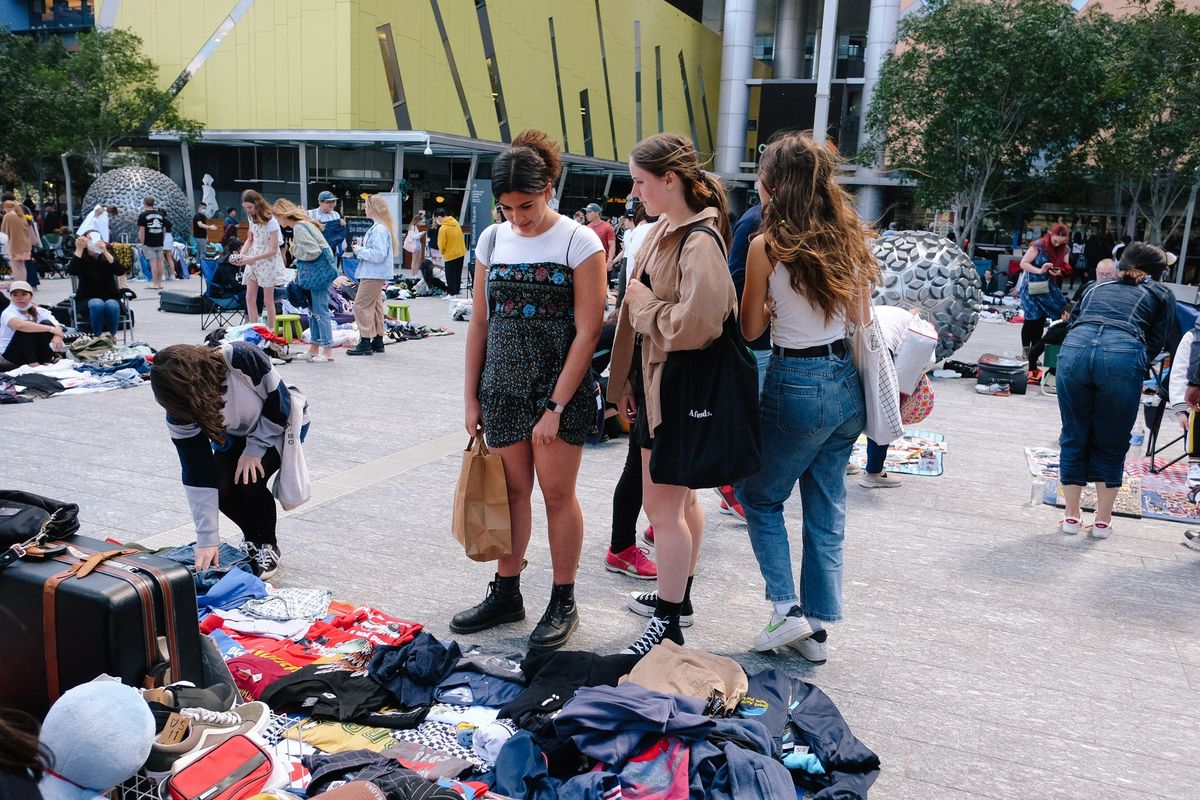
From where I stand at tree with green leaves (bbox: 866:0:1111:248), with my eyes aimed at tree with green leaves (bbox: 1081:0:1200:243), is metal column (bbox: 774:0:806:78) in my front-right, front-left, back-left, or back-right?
back-left

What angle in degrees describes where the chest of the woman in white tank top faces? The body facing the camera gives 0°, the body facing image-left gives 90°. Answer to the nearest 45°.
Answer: approximately 135°

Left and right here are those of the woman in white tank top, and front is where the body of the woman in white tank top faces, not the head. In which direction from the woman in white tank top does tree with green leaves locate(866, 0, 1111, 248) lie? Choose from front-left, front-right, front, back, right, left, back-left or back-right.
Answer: front-right

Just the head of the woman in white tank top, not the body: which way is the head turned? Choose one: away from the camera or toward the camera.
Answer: away from the camera

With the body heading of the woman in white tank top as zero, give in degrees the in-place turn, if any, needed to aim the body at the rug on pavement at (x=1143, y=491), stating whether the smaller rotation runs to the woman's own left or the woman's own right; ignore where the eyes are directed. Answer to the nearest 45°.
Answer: approximately 90° to the woman's own right

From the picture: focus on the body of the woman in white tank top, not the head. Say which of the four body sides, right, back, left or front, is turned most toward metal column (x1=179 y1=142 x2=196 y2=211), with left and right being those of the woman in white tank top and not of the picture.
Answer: front
